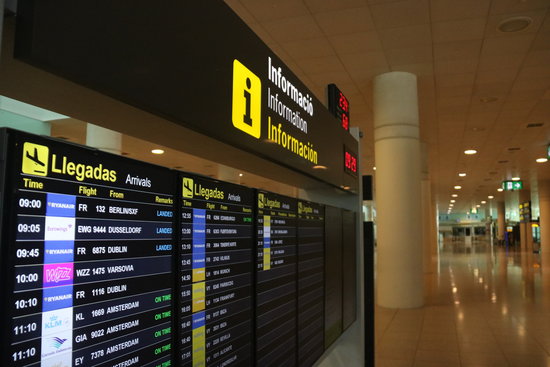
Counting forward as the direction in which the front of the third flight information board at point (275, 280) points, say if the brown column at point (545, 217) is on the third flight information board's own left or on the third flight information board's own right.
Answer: on the third flight information board's own left

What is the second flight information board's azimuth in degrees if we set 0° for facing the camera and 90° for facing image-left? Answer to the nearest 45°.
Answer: approximately 315°

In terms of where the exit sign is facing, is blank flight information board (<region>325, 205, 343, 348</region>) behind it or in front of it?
in front

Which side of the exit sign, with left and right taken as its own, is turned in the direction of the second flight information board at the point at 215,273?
front

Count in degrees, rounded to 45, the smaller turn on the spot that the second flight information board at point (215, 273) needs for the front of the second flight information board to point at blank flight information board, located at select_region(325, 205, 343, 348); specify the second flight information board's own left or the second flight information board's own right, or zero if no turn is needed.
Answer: approximately 90° to the second flight information board's own left

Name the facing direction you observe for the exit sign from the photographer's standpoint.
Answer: facing the viewer

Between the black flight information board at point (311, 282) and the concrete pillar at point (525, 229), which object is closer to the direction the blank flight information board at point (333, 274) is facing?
the concrete pillar

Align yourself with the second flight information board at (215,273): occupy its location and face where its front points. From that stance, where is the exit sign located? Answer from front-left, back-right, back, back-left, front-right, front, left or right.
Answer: left

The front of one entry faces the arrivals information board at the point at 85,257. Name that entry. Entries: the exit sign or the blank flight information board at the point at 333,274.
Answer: the exit sign

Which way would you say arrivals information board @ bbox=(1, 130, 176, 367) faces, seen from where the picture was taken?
facing the viewer and to the right of the viewer

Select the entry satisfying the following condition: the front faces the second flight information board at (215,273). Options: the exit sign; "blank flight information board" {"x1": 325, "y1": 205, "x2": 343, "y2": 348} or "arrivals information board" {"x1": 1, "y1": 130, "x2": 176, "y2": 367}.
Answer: the exit sign

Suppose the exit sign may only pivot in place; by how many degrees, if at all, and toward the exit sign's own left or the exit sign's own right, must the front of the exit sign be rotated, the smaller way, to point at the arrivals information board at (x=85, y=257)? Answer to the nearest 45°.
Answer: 0° — it already faces it
